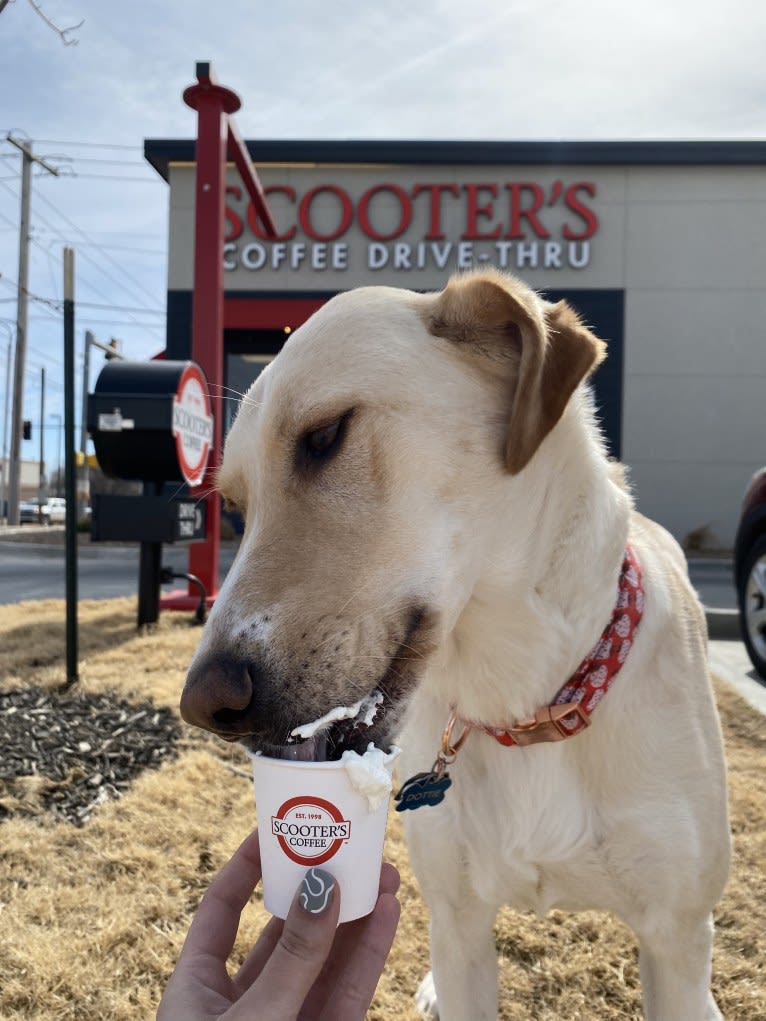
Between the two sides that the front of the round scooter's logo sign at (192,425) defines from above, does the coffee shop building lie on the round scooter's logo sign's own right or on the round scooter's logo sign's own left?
on the round scooter's logo sign's own left

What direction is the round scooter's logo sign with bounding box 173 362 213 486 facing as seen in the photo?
to the viewer's right

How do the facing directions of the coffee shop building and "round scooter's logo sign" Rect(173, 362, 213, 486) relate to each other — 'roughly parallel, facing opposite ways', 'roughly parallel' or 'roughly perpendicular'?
roughly perpendicular

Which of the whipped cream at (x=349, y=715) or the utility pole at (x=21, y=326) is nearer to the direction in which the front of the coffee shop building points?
the whipped cream

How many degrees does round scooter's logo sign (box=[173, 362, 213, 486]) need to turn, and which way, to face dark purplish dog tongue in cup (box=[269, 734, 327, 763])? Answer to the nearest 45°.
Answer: approximately 90° to its right

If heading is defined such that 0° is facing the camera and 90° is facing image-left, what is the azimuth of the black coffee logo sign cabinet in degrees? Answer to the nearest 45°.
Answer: approximately 270°

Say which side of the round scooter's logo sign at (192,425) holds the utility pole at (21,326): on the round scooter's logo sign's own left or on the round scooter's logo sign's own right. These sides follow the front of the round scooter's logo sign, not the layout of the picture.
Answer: on the round scooter's logo sign's own left

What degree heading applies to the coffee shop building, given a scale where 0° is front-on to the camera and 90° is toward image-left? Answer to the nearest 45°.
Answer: approximately 0°

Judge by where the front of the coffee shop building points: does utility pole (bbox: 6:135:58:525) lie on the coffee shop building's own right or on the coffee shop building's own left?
on the coffee shop building's own right
